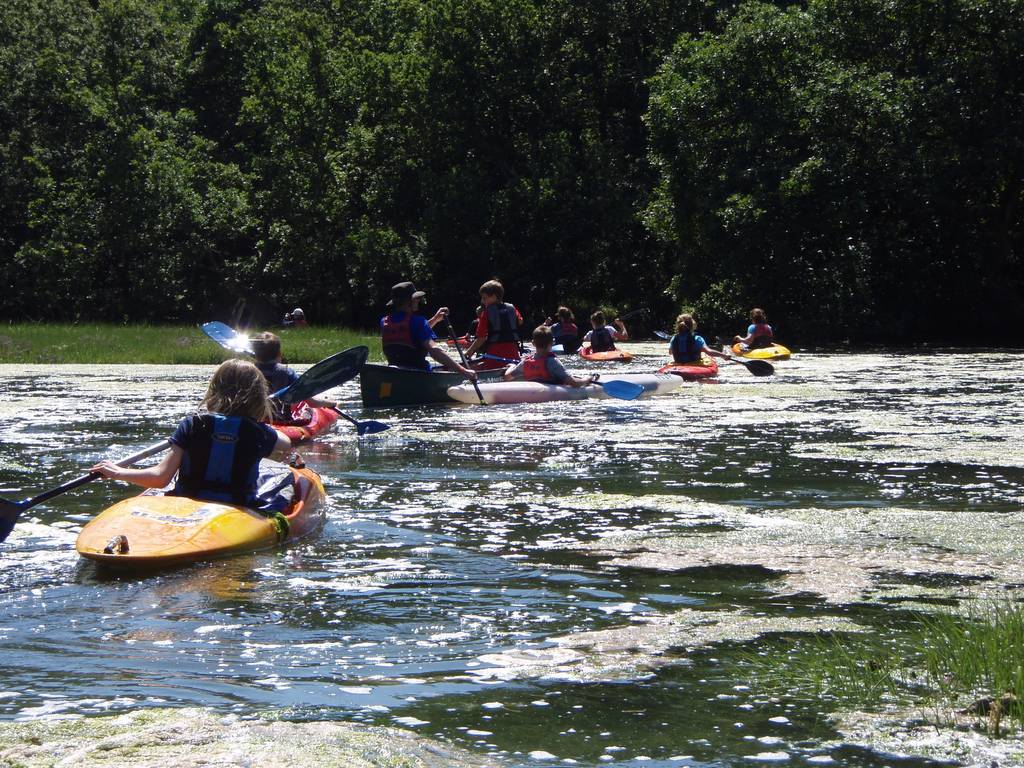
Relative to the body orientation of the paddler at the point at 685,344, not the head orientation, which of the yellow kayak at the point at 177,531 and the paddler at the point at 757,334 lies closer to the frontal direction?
the paddler

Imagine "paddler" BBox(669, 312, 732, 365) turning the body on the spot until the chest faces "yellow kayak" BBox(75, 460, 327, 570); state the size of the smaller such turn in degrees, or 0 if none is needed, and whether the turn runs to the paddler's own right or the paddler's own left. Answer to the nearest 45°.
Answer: approximately 180°

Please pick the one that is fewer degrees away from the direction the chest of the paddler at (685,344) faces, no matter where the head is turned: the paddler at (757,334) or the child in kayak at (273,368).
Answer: the paddler

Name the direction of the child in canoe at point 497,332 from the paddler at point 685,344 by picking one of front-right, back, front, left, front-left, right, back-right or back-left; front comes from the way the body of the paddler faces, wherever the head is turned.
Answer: back-left

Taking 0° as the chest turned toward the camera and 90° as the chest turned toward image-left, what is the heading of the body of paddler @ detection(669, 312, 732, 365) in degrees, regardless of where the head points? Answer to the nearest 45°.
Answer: approximately 180°

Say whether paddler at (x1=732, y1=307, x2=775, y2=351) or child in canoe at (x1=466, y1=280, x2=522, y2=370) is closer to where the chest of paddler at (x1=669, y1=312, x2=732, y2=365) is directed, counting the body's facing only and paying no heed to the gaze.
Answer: the paddler

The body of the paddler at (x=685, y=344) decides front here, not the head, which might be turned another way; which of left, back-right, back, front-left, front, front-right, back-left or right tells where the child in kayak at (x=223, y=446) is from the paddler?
back

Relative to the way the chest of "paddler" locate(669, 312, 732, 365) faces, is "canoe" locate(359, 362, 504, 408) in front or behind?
behind
